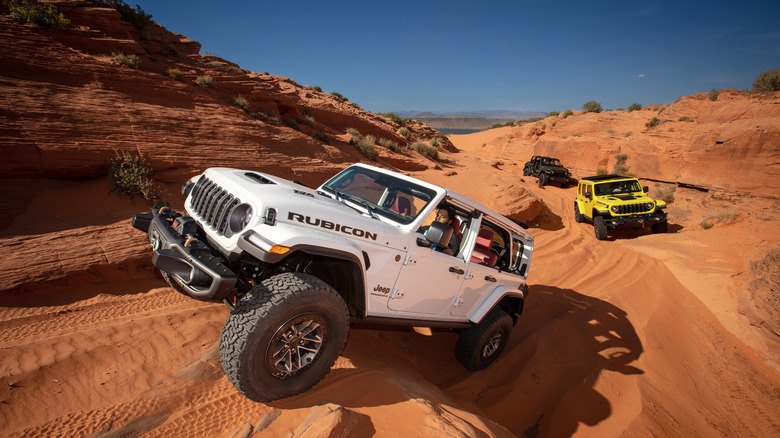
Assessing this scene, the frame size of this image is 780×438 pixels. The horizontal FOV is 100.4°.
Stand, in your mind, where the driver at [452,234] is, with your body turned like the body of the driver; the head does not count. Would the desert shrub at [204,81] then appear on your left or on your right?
on your right

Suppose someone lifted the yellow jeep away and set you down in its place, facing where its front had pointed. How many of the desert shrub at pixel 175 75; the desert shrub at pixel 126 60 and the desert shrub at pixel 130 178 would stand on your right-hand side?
3

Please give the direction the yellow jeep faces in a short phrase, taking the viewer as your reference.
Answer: facing the viewer and to the right of the viewer

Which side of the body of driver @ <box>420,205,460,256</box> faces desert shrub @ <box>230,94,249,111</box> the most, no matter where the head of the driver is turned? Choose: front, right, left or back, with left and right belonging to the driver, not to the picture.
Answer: right

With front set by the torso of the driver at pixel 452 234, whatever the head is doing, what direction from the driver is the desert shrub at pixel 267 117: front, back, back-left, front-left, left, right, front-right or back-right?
right

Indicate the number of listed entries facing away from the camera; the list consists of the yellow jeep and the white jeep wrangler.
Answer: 0

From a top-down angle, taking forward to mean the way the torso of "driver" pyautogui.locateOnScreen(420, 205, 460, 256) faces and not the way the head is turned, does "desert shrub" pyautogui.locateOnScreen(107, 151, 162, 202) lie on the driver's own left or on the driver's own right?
on the driver's own right

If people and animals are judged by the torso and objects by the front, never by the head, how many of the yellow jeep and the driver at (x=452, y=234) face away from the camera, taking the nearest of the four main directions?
0

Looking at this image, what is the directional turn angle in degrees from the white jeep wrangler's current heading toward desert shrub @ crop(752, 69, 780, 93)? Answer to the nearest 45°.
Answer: approximately 180°

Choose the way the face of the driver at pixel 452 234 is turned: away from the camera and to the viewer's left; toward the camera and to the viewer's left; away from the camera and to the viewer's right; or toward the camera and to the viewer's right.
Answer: toward the camera and to the viewer's left

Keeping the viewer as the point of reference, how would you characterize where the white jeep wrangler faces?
facing the viewer and to the left of the viewer

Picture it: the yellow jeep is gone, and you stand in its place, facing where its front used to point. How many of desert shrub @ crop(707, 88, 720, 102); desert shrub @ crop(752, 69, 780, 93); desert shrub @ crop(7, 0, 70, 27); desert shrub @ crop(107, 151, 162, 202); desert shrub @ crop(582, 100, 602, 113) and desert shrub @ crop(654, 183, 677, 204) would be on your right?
2

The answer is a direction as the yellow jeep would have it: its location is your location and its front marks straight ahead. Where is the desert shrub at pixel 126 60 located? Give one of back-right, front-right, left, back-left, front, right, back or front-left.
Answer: right

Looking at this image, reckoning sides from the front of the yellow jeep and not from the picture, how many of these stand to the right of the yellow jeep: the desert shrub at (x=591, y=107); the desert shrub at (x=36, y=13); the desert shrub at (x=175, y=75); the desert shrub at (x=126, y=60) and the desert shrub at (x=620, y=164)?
3

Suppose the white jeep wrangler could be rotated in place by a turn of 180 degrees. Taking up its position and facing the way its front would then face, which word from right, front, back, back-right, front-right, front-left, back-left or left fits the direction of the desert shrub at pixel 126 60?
left
